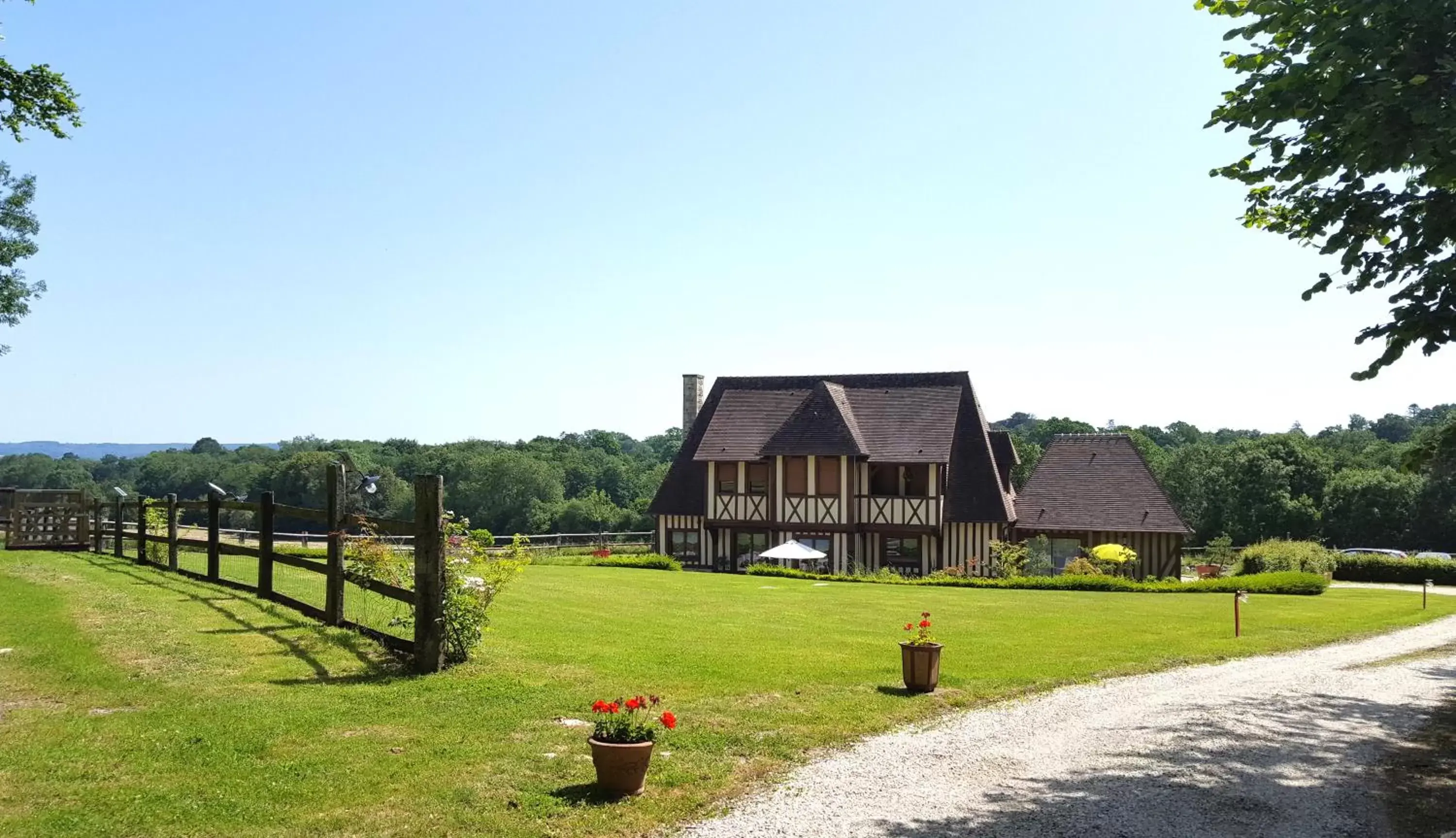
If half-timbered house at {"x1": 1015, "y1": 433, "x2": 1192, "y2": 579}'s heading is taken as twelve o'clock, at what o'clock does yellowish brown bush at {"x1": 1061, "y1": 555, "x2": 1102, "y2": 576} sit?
The yellowish brown bush is roughly at 12 o'clock from the half-timbered house.

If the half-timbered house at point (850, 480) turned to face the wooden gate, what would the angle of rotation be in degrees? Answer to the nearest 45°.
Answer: approximately 45° to its right

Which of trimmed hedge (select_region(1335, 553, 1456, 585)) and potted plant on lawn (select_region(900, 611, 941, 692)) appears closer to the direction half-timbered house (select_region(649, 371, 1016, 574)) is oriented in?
the potted plant on lawn

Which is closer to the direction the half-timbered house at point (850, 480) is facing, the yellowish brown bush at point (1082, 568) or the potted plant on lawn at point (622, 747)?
the potted plant on lawn

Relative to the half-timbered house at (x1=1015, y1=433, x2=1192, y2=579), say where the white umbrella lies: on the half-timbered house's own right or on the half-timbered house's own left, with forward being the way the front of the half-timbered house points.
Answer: on the half-timbered house's own right

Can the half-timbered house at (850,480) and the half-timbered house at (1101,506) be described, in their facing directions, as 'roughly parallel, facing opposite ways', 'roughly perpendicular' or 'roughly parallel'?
roughly parallel

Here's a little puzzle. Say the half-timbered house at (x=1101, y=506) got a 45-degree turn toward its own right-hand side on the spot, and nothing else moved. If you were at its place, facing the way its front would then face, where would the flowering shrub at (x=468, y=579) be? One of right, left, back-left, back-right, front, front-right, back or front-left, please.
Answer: front-left

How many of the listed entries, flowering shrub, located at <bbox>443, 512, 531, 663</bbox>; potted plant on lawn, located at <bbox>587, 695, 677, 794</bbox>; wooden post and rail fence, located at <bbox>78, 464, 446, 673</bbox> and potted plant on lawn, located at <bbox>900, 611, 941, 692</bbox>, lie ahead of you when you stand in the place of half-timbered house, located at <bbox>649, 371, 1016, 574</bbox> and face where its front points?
4

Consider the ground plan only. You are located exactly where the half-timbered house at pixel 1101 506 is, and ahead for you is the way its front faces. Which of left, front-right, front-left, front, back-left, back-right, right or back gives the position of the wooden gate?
front-right

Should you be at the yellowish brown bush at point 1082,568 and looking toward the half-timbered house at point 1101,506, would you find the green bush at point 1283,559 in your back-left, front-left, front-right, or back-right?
front-right

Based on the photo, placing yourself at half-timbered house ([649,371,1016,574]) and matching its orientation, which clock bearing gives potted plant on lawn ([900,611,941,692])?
The potted plant on lawn is roughly at 12 o'clock from the half-timbered house.

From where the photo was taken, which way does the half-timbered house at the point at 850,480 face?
toward the camera

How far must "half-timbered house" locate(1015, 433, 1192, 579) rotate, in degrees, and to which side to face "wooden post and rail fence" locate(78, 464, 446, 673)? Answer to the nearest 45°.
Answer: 0° — it already faces it
